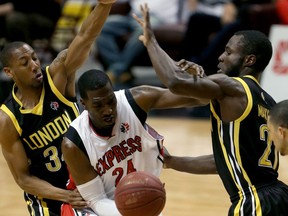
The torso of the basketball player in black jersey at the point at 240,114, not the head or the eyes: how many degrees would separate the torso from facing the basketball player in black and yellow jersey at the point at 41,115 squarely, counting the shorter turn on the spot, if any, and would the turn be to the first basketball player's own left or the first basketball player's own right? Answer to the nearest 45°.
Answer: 0° — they already face them

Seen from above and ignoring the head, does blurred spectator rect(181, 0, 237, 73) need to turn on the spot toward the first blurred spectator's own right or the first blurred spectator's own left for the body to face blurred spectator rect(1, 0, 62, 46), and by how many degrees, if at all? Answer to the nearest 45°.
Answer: approximately 45° to the first blurred spectator's own right

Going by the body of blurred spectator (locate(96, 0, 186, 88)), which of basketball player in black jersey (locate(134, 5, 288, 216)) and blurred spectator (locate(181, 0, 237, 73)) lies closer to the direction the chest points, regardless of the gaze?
the basketball player in black jersey

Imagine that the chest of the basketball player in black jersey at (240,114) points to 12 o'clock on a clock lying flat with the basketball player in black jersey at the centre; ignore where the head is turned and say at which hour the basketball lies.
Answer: The basketball is roughly at 11 o'clock from the basketball player in black jersey.

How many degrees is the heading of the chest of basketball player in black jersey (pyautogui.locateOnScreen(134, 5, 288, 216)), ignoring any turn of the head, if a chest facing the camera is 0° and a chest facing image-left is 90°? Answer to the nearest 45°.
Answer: approximately 90°

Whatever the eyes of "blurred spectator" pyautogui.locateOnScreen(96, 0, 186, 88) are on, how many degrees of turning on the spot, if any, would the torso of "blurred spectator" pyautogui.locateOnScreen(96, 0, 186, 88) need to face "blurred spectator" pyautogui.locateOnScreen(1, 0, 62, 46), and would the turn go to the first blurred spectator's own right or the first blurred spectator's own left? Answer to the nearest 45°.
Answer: approximately 45° to the first blurred spectator's own right

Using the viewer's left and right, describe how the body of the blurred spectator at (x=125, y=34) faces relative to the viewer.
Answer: facing the viewer and to the left of the viewer

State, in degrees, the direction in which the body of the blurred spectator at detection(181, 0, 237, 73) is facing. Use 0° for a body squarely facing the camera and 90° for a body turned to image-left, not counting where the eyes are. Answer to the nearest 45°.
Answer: approximately 45°
